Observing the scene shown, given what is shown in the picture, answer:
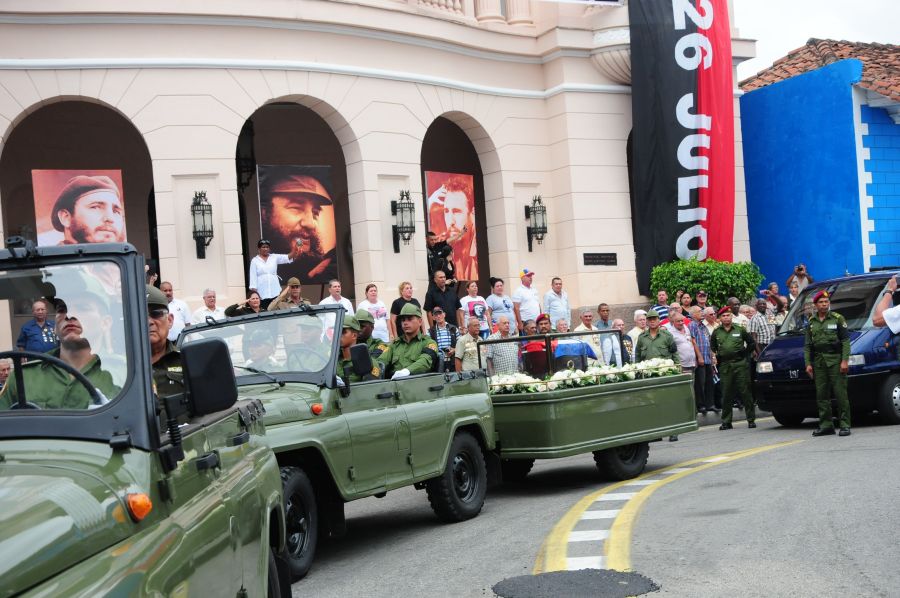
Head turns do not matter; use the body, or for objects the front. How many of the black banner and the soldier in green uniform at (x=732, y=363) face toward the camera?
2

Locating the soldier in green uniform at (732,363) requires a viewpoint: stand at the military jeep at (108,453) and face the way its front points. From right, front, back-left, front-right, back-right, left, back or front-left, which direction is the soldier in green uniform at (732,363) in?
back

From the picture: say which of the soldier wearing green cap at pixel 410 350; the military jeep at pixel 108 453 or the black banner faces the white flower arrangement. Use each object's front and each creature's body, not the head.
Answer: the black banner

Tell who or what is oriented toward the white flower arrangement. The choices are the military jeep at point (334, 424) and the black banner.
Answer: the black banner

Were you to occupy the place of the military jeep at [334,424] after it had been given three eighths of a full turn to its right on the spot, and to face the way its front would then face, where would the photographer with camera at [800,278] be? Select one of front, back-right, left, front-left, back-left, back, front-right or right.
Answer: front-right

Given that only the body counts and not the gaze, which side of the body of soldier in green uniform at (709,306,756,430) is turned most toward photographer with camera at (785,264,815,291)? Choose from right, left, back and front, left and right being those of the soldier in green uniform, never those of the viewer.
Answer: back

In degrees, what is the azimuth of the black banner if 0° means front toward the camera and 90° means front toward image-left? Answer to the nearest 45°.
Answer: approximately 0°

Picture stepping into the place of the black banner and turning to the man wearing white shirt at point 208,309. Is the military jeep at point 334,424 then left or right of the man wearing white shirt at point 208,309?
left

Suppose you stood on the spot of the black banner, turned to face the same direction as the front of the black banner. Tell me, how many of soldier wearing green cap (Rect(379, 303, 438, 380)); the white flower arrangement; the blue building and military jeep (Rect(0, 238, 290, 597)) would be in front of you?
3

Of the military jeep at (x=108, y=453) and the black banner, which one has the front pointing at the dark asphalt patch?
the black banner

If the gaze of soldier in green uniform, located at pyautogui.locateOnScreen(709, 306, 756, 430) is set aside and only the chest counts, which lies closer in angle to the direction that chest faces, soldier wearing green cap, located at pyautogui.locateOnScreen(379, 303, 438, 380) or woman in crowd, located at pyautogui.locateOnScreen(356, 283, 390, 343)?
the soldier wearing green cap
